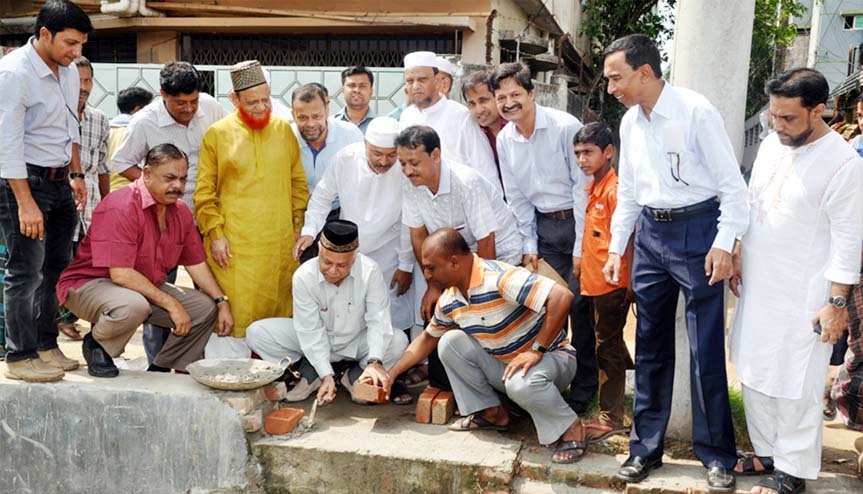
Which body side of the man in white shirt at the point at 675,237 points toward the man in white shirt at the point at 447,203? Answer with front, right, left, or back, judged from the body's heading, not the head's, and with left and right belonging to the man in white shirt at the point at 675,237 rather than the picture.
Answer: right

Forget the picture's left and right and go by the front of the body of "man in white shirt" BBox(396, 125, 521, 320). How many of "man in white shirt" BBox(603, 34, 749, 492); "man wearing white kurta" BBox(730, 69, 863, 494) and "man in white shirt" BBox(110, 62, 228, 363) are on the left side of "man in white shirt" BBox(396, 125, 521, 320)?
2

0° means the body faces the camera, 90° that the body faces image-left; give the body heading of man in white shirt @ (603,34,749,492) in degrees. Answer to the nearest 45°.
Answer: approximately 45°

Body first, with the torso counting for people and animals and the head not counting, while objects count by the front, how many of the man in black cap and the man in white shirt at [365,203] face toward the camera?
2

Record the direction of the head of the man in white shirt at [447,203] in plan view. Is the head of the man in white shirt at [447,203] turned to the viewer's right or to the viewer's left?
to the viewer's left

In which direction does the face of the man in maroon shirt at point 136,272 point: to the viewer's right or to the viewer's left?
to the viewer's right

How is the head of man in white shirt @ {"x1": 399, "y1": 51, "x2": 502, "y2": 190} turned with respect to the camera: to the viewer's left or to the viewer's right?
to the viewer's left
